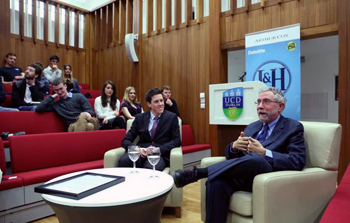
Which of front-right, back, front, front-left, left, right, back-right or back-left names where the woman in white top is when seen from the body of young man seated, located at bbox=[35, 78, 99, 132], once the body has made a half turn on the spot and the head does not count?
right

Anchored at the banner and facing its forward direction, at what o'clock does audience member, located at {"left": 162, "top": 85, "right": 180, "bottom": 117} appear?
The audience member is roughly at 2 o'clock from the banner.

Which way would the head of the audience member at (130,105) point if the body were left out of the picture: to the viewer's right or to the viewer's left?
to the viewer's right

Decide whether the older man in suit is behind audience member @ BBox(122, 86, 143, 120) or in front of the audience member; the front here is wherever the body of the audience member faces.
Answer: in front

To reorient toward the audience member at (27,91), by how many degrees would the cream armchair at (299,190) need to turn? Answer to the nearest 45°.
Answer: approximately 45° to its right

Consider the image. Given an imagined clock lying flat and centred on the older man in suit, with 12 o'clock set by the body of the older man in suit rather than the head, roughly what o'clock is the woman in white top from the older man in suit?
The woman in white top is roughly at 3 o'clock from the older man in suit.

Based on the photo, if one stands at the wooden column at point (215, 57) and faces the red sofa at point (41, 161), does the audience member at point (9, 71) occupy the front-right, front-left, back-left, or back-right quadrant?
front-right

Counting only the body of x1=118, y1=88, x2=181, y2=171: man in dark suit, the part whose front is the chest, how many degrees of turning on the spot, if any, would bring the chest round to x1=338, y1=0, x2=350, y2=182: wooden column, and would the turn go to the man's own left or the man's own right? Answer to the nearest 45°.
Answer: approximately 90° to the man's own left

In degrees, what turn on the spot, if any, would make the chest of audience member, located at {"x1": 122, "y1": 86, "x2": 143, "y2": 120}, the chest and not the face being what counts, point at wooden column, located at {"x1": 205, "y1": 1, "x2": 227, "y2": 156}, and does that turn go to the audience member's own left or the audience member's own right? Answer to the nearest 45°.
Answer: approximately 45° to the audience member's own left

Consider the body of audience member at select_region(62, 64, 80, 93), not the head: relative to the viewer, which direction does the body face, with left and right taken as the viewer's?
facing the viewer and to the right of the viewer

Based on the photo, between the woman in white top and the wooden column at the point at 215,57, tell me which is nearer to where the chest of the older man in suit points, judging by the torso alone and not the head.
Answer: the woman in white top

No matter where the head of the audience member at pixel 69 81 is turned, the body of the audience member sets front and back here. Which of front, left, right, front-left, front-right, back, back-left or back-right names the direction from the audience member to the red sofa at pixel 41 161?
front-right

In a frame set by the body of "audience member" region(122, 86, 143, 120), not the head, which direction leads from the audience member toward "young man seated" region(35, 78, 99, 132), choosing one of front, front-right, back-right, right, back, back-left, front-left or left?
right

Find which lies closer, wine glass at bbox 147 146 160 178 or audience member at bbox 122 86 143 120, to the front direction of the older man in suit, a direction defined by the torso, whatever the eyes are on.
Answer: the wine glass

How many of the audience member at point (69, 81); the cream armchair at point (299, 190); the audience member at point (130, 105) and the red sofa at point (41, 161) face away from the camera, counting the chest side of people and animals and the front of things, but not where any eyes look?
0

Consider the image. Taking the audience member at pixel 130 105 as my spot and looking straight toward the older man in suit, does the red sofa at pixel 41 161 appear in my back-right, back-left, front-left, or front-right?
front-right

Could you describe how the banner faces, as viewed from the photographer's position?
facing the viewer and to the left of the viewer

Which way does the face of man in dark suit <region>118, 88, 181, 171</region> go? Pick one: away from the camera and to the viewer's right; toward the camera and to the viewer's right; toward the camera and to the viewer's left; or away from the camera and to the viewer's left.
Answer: toward the camera and to the viewer's right

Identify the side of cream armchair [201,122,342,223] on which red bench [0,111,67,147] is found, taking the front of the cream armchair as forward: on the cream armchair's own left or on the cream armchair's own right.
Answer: on the cream armchair's own right

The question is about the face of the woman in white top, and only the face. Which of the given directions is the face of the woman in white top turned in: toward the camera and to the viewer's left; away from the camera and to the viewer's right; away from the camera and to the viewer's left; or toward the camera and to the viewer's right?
toward the camera and to the viewer's right

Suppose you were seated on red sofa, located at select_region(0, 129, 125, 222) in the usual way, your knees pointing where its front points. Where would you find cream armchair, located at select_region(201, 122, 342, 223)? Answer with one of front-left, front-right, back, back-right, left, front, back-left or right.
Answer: front

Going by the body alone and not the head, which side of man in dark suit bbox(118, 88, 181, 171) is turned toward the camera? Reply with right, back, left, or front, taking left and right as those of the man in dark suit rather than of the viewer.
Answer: front
